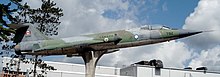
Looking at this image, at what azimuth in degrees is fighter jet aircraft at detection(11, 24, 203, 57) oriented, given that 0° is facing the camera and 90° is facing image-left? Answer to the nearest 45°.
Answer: approximately 270°

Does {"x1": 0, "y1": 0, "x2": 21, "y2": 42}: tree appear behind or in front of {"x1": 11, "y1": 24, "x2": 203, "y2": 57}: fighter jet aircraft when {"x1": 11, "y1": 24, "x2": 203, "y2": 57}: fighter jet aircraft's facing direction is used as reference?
behind
